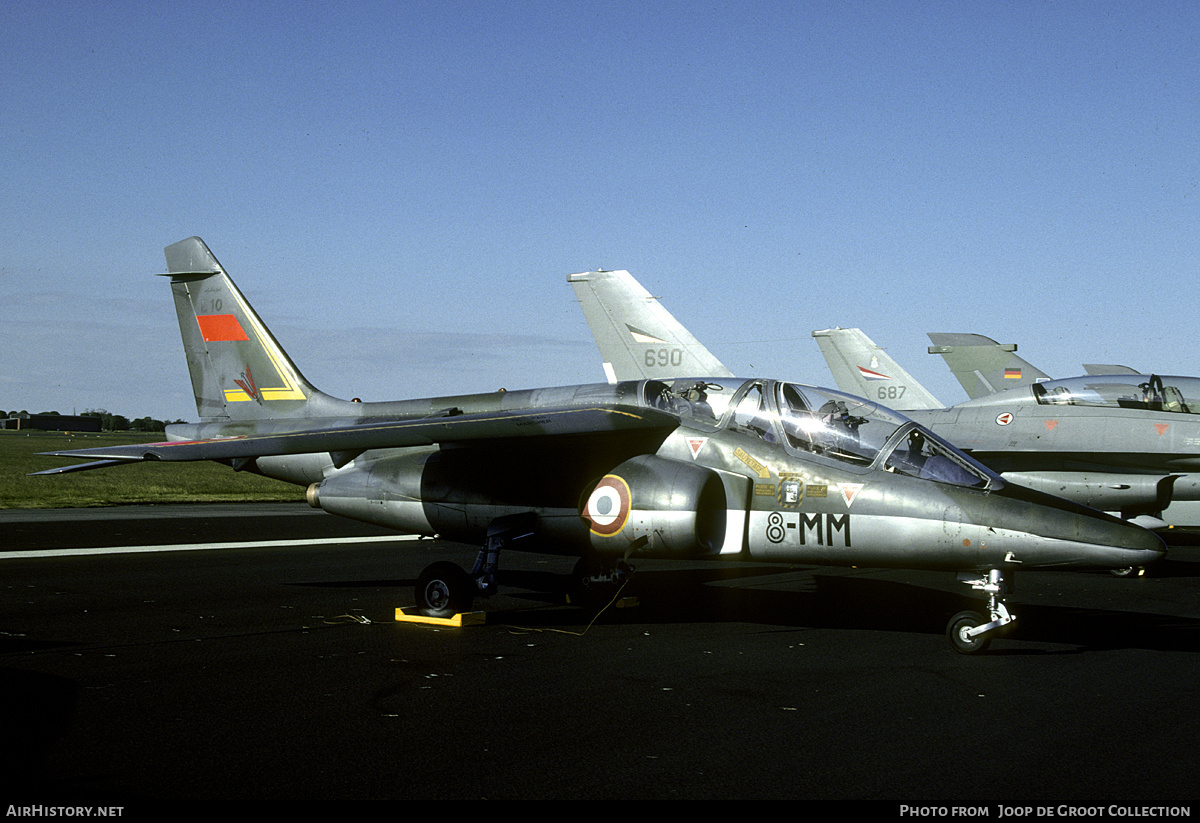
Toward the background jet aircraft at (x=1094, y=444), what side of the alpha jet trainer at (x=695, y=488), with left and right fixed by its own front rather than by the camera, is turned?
left

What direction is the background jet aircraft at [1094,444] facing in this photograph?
to the viewer's right

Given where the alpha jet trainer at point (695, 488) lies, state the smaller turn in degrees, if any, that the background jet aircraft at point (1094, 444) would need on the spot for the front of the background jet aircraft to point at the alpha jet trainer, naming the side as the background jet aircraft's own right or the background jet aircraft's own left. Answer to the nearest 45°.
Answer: approximately 135° to the background jet aircraft's own right

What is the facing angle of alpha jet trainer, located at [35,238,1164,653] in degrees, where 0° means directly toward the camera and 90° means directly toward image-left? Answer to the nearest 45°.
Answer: approximately 315°
